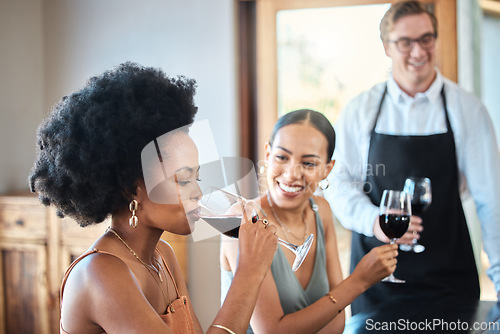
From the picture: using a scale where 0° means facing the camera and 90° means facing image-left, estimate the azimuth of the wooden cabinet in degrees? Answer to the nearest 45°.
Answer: approximately 0°

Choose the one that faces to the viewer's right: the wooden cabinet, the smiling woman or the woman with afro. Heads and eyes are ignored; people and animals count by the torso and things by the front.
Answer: the woman with afro

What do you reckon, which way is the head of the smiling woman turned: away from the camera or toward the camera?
toward the camera

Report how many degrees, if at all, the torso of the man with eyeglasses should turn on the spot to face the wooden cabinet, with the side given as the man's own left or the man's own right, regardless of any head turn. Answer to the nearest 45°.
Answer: approximately 90° to the man's own right

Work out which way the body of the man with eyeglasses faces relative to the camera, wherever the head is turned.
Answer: toward the camera

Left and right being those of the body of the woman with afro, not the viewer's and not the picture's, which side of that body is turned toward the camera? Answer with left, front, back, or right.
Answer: right

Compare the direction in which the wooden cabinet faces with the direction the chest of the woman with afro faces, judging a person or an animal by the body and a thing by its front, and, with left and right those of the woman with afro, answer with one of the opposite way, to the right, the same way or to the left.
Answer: to the right

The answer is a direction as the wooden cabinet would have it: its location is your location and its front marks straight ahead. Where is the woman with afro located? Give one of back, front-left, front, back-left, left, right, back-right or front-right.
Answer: front

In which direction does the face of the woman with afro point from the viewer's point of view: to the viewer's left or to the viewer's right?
to the viewer's right

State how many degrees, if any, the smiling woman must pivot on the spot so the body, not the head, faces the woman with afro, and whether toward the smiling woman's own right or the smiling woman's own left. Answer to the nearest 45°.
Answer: approximately 45° to the smiling woman's own right

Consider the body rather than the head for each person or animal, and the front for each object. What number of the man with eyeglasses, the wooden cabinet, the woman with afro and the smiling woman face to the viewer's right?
1

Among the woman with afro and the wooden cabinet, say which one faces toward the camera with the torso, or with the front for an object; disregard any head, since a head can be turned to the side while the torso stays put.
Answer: the wooden cabinet

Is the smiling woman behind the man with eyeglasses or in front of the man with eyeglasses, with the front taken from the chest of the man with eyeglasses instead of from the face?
in front

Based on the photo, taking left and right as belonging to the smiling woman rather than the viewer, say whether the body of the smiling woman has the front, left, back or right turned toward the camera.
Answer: front

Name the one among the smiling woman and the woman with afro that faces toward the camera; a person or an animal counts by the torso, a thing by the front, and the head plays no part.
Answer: the smiling woman

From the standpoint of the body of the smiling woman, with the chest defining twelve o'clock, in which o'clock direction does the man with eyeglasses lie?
The man with eyeglasses is roughly at 7 o'clock from the smiling woman.
